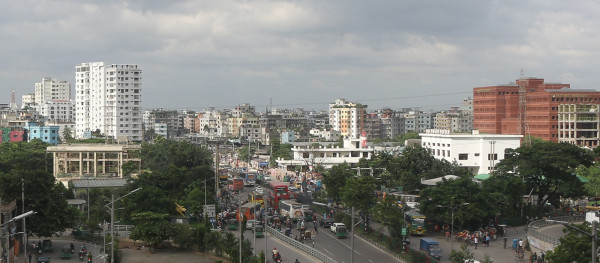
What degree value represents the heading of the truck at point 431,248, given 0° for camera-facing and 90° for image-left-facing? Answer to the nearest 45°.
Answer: approximately 315°

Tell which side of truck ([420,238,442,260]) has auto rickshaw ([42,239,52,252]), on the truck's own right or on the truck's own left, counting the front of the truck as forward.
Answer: on the truck's own right

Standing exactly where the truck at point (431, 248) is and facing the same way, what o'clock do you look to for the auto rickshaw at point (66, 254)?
The auto rickshaw is roughly at 4 o'clock from the truck.
